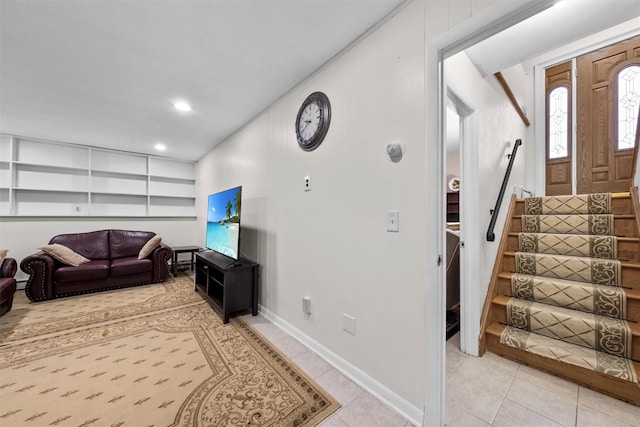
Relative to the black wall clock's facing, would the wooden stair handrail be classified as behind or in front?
behind

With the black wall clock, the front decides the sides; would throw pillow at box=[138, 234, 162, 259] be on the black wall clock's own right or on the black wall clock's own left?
on the black wall clock's own right

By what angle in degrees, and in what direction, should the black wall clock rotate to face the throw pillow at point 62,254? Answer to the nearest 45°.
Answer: approximately 45° to its right

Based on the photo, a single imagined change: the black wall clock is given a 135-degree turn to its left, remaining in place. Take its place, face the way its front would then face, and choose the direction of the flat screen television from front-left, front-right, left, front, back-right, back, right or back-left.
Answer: back-left

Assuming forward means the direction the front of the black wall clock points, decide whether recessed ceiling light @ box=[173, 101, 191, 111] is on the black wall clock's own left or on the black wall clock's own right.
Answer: on the black wall clock's own right

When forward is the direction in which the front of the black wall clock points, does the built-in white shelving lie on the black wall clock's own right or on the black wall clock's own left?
on the black wall clock's own right

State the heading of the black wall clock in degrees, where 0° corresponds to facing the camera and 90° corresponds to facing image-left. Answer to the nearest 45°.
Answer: approximately 45°

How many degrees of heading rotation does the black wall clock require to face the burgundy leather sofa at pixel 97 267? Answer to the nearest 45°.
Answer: approximately 90° to its right
